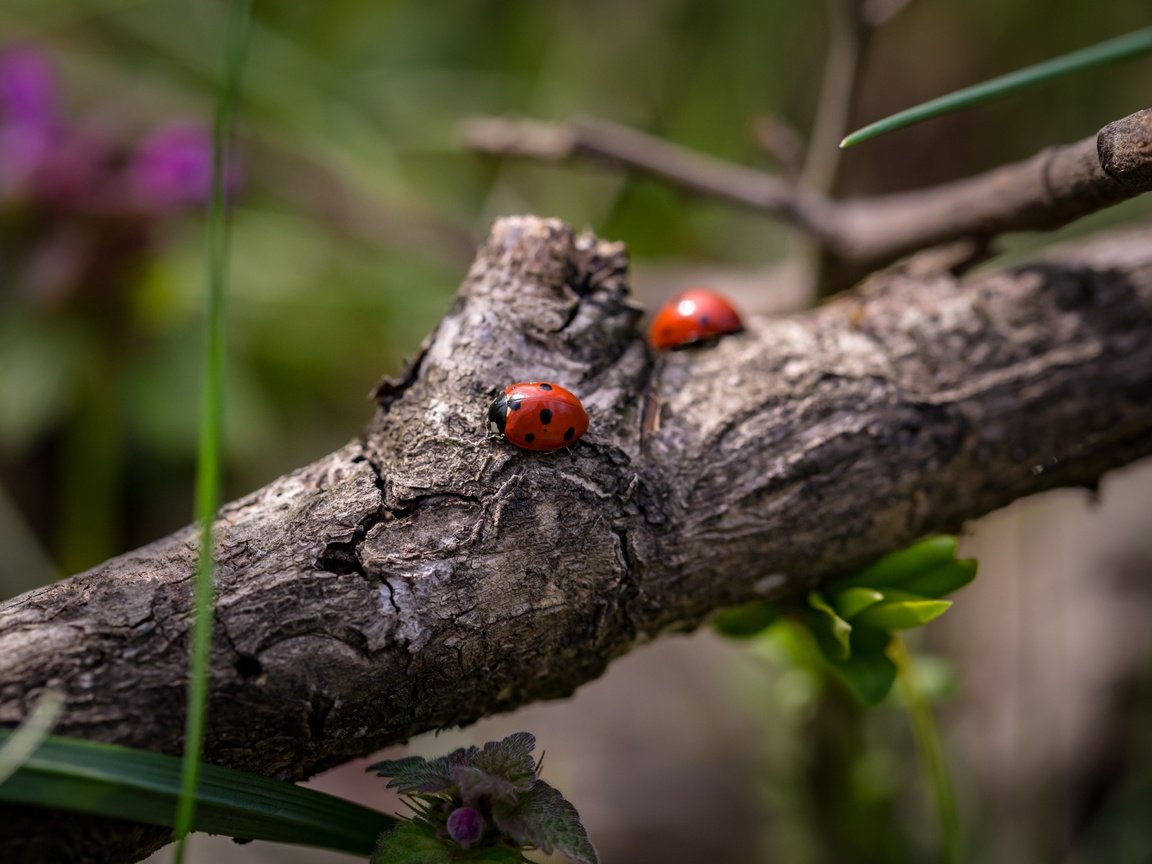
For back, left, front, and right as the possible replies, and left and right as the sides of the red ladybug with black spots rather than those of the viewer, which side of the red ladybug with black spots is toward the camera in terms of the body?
left
